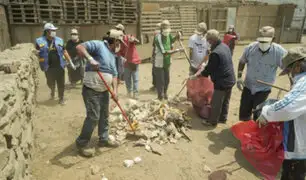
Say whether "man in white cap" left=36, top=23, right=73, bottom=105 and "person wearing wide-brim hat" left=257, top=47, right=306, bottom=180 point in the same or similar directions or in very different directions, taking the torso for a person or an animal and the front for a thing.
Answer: very different directions

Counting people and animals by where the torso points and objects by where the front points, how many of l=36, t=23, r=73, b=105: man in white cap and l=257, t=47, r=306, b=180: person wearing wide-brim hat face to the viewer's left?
1

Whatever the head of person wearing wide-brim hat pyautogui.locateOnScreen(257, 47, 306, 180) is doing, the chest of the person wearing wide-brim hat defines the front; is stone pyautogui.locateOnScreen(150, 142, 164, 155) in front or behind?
in front

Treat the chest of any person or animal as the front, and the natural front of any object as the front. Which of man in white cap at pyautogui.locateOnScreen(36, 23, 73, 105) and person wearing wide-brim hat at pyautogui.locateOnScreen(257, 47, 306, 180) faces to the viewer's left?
the person wearing wide-brim hat

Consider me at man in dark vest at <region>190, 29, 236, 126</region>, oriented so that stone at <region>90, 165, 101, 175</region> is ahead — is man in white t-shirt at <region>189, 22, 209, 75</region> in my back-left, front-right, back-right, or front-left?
back-right

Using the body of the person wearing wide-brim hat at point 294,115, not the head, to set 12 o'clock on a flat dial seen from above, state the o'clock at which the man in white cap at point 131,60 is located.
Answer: The man in white cap is roughly at 1 o'clock from the person wearing wide-brim hat.

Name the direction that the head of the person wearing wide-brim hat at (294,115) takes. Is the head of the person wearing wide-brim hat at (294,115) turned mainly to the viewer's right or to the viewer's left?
to the viewer's left

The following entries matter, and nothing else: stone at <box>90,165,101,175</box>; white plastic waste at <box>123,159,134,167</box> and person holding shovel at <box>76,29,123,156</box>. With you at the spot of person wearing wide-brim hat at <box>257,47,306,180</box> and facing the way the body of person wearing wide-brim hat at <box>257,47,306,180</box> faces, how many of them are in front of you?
3

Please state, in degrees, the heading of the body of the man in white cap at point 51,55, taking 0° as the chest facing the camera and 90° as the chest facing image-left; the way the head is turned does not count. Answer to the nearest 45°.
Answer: approximately 315°

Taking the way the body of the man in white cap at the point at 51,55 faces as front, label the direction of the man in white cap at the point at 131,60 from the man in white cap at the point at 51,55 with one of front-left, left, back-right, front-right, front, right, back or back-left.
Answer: front-left

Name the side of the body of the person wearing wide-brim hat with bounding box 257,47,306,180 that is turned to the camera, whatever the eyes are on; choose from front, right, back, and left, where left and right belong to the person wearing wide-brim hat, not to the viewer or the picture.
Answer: left
